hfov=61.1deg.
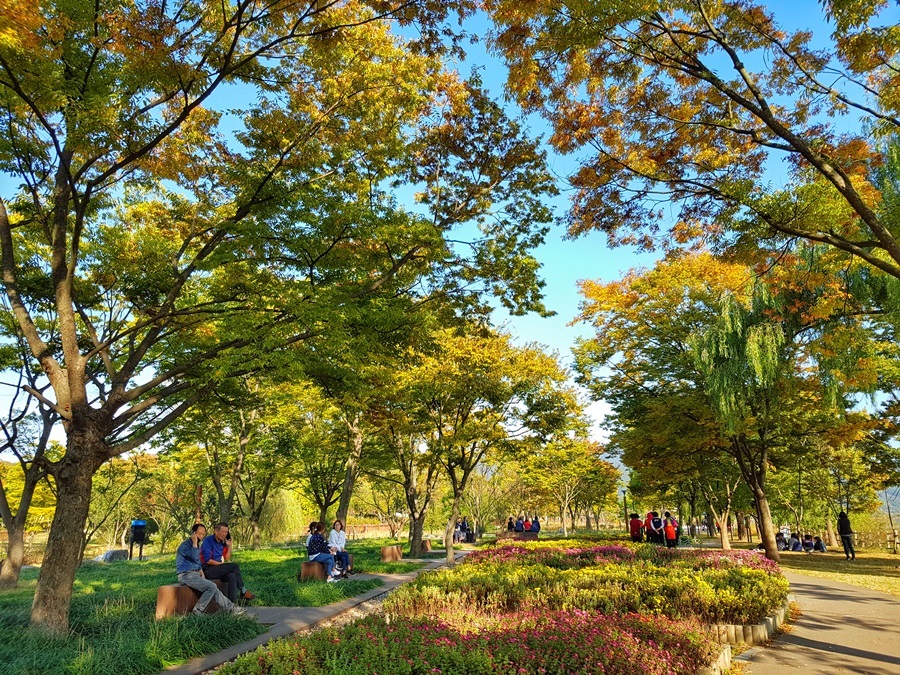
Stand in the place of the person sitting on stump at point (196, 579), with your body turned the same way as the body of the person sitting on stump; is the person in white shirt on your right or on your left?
on your left

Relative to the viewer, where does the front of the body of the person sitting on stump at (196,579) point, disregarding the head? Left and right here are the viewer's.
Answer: facing to the right of the viewer

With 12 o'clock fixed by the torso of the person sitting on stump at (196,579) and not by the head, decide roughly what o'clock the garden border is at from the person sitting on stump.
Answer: The garden border is roughly at 1 o'clock from the person sitting on stump.

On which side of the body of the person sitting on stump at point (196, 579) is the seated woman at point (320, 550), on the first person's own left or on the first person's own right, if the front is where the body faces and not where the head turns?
on the first person's own left
